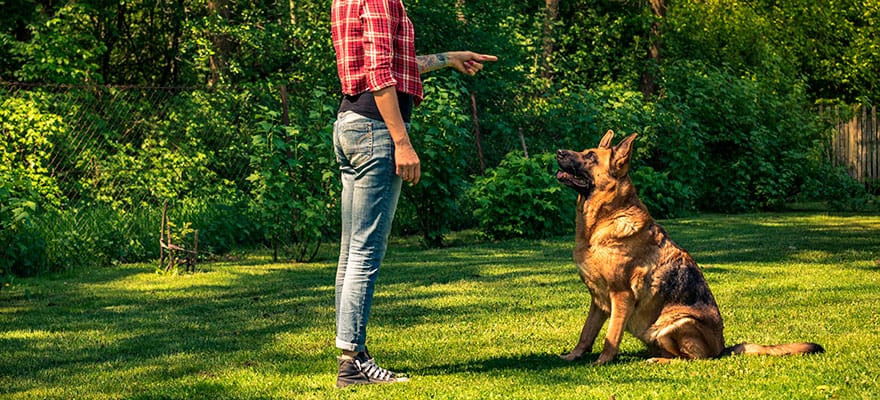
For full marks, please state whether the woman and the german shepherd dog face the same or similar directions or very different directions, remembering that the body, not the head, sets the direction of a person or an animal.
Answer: very different directions

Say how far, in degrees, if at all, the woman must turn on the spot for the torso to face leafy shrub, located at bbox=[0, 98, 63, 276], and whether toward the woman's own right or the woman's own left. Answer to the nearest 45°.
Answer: approximately 135° to the woman's own left

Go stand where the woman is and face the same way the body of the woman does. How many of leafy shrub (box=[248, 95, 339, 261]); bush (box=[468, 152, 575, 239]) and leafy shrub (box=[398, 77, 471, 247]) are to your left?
3

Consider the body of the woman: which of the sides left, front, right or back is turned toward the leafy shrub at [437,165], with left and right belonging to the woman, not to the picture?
left

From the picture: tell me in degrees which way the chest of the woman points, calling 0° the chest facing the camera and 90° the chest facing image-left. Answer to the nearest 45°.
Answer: approximately 270°

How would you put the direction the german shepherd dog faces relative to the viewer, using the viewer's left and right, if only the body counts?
facing to the left of the viewer

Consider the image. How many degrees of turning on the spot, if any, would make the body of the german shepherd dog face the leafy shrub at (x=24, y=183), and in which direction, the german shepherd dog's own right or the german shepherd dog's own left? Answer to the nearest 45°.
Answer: approximately 45° to the german shepherd dog's own right

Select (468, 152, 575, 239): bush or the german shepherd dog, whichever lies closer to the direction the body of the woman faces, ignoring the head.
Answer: the german shepherd dog
